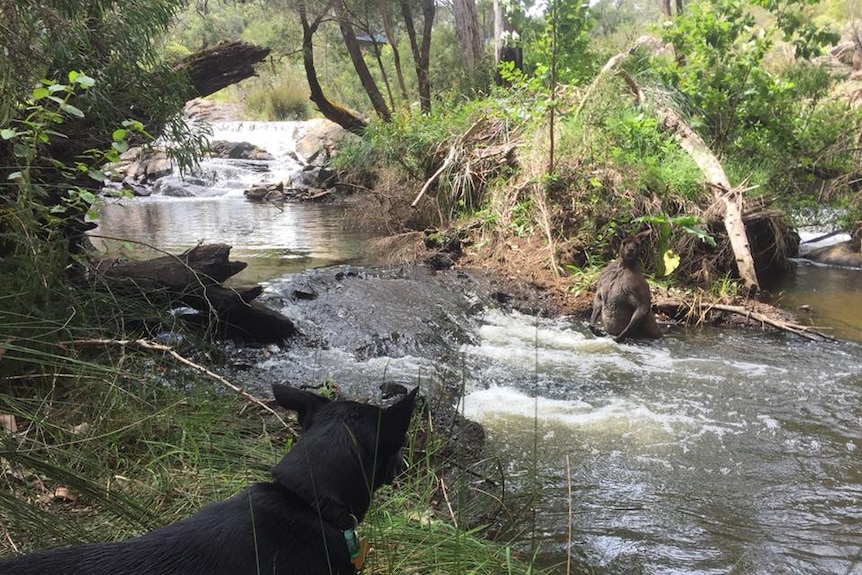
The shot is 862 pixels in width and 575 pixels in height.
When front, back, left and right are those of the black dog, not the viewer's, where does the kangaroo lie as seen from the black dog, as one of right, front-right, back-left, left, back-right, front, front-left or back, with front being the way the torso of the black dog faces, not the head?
front

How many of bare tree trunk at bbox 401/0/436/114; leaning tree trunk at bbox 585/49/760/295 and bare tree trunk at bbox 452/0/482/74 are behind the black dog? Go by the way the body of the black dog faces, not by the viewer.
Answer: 0

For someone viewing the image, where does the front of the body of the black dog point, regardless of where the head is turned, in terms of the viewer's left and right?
facing away from the viewer and to the right of the viewer

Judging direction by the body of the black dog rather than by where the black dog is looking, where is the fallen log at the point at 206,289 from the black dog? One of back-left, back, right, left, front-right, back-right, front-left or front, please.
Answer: front-left

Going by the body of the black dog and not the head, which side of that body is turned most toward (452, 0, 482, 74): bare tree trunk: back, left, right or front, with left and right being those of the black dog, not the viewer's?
front

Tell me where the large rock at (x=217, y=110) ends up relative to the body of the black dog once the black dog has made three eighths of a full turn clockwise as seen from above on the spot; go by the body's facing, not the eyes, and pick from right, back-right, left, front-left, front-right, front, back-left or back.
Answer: back

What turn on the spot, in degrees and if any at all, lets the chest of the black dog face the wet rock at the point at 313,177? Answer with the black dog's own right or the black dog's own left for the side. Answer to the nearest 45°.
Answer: approximately 45° to the black dog's own left

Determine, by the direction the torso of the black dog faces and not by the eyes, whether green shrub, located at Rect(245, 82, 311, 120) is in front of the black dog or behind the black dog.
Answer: in front

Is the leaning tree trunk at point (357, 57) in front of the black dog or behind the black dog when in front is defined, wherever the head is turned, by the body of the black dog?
in front

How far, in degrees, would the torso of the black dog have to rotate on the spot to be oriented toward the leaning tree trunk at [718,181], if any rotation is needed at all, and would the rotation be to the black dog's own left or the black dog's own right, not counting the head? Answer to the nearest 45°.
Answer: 0° — it already faces it

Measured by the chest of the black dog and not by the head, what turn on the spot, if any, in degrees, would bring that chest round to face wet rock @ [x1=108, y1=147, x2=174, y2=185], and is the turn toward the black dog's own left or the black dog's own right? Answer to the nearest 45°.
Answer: approximately 45° to the black dog's own left
